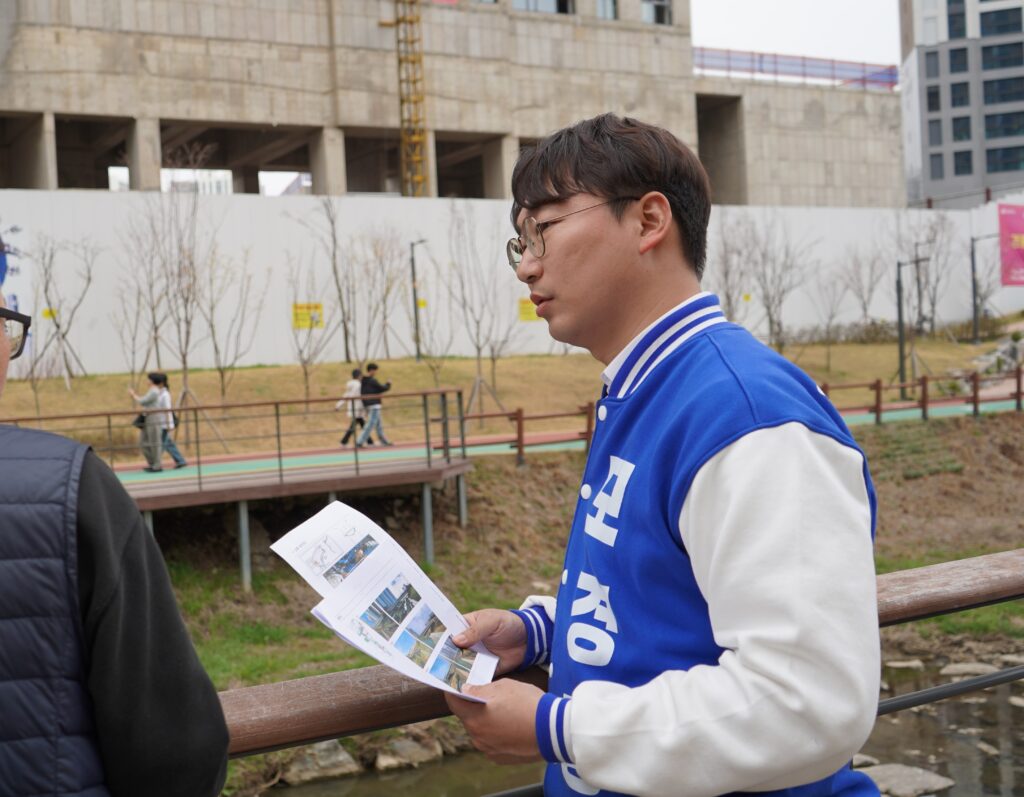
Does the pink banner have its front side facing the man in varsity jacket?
yes

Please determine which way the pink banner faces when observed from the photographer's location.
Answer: facing the viewer

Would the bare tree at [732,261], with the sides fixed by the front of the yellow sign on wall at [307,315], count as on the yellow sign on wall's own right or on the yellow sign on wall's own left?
on the yellow sign on wall's own left

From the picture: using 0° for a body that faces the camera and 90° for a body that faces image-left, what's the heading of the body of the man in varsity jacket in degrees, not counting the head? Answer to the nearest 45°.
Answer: approximately 90°

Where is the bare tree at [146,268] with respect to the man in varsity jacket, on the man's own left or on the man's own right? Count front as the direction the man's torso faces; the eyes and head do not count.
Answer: on the man's own right

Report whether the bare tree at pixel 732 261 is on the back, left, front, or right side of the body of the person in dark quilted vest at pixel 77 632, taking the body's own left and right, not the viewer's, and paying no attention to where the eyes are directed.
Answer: front

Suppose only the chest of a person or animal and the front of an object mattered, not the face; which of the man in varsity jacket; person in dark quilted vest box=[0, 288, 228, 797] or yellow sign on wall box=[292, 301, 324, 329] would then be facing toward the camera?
the yellow sign on wall

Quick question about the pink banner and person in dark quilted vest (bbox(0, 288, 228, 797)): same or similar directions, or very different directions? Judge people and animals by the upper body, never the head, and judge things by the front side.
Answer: very different directions

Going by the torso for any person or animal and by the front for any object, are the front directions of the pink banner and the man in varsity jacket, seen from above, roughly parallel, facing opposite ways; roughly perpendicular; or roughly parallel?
roughly perpendicular

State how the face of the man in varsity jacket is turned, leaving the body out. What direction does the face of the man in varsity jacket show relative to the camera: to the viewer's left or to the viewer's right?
to the viewer's left

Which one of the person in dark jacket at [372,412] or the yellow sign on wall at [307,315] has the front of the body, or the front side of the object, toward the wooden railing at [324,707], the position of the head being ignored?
the yellow sign on wall

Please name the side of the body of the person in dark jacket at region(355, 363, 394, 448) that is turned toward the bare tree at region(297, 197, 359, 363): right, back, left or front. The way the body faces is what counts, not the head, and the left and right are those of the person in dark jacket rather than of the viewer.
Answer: left

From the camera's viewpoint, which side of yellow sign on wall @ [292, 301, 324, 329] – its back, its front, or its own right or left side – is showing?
front

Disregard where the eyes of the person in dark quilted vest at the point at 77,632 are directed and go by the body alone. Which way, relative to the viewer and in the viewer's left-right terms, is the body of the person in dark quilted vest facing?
facing away from the viewer and to the right of the viewer
